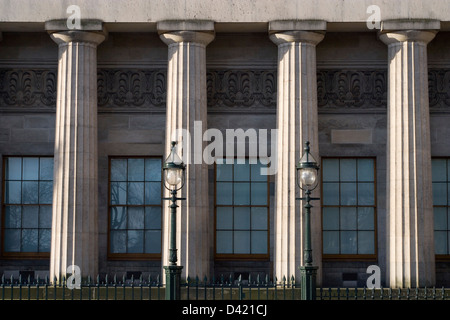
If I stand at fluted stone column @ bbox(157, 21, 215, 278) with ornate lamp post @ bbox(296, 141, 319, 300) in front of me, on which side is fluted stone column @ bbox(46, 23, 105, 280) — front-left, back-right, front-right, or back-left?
back-right

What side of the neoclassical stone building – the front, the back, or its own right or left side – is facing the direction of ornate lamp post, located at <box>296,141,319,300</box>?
front

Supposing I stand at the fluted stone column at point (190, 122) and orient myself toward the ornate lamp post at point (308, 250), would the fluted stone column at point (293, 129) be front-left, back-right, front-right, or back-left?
front-left

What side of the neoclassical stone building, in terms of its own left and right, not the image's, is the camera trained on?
front

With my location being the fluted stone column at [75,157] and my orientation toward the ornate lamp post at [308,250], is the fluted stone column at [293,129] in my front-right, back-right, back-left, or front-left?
front-left
